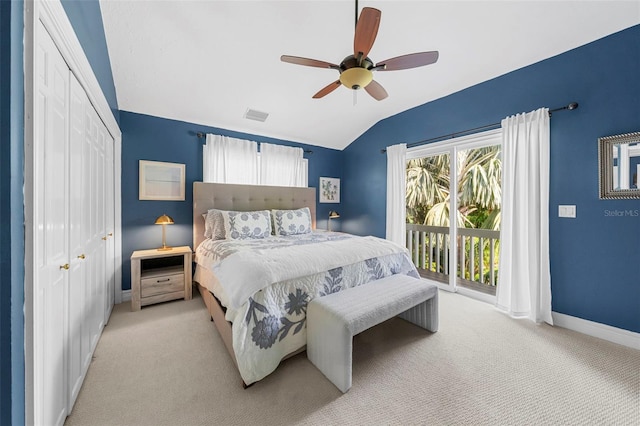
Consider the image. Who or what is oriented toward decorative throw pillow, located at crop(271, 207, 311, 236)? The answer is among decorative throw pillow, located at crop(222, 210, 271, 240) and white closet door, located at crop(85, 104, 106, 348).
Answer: the white closet door

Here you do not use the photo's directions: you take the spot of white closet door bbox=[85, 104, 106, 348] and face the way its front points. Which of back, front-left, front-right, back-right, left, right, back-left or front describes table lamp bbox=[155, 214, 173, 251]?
front-left

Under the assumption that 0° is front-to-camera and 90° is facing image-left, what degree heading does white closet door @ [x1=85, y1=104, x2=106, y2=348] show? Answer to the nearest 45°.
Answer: approximately 270°

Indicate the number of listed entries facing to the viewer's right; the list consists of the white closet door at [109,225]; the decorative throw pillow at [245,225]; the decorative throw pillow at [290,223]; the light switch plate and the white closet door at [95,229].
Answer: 2

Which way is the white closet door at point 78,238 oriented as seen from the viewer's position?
to the viewer's right

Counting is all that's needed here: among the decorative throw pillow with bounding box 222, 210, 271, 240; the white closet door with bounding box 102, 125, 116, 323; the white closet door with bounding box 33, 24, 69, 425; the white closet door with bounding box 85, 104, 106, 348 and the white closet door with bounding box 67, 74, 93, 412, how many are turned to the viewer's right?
4

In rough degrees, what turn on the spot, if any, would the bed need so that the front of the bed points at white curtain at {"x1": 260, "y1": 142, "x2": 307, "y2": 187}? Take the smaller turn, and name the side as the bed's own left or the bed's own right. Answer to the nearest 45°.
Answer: approximately 135° to the bed's own left

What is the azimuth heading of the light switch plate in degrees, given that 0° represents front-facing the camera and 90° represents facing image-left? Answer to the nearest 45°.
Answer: approximately 0°

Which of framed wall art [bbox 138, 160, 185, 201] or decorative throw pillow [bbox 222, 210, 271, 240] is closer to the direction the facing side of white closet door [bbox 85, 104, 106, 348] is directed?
the decorative throw pillow

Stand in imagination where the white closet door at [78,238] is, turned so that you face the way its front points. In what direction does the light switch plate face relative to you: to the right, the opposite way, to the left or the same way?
the opposite way

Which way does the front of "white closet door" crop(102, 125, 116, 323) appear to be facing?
to the viewer's right

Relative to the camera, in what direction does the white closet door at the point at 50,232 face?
facing to the right of the viewer

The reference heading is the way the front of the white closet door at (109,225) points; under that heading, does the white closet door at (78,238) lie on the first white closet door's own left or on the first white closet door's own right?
on the first white closet door's own right
